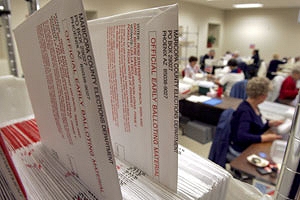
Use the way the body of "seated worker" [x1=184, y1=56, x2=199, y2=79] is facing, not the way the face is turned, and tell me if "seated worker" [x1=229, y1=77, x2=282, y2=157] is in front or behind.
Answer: in front

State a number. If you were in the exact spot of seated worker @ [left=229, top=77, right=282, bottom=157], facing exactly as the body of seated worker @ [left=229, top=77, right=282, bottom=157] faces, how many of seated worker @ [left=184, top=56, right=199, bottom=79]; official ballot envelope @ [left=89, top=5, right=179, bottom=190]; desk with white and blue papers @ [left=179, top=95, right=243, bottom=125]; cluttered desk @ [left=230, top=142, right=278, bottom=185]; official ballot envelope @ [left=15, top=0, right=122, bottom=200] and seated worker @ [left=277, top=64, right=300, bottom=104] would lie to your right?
3

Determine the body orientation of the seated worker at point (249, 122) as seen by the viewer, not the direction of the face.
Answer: to the viewer's right

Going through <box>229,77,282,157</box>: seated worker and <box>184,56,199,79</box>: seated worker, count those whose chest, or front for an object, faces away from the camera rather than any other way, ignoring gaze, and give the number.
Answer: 0

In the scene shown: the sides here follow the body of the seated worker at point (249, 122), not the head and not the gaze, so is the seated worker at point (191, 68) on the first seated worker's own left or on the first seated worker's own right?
on the first seated worker's own left

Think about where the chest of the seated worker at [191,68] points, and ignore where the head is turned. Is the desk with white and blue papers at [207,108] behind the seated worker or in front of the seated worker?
in front

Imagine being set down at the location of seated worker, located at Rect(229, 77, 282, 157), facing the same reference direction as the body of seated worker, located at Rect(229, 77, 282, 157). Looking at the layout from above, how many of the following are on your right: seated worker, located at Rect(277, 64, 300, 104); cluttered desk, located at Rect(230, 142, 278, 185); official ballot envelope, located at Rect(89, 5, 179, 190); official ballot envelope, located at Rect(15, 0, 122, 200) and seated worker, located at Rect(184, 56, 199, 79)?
3

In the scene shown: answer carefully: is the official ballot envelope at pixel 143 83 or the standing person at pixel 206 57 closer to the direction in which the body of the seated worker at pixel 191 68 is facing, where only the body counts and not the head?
the official ballot envelope

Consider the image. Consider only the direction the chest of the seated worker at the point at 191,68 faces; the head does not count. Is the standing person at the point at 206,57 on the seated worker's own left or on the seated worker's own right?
on the seated worker's own left

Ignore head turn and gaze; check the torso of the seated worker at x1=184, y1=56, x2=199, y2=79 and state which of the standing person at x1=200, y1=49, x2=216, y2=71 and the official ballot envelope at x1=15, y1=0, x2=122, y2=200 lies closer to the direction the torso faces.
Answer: the official ballot envelope

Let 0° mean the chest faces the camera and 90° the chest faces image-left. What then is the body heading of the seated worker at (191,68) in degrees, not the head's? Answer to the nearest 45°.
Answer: approximately 315°

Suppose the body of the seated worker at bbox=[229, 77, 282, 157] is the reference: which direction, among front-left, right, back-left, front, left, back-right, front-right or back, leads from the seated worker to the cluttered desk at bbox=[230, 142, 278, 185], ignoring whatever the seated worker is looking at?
right
